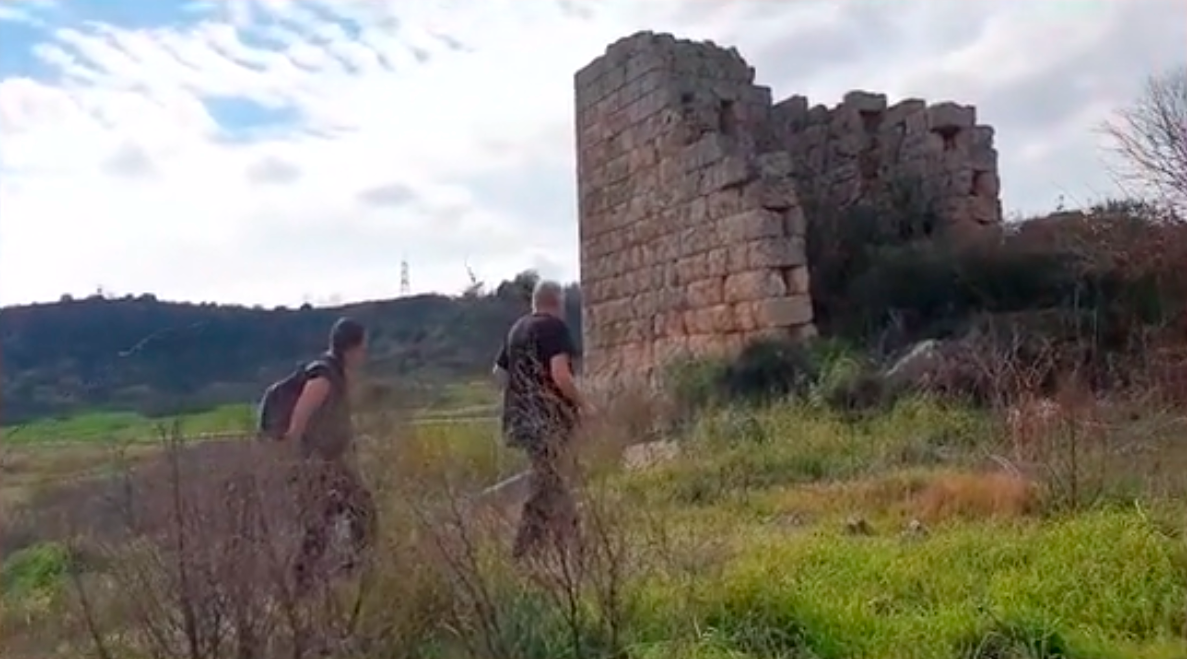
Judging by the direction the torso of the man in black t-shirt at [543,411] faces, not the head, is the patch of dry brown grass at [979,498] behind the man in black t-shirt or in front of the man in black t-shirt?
in front

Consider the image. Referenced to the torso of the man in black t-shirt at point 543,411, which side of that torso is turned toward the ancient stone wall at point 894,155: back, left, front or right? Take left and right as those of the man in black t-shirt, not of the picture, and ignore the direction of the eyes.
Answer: front

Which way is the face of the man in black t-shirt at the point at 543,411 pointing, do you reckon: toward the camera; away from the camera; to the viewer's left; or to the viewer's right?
away from the camera

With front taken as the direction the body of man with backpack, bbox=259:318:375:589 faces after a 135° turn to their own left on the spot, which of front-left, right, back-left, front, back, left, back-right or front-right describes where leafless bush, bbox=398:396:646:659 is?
back

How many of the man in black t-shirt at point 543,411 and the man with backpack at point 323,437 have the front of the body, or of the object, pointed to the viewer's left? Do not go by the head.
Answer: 0

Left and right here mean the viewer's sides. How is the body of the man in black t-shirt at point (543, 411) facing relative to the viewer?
facing away from the viewer and to the right of the viewer

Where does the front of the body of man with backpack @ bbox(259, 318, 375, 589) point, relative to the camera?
to the viewer's right

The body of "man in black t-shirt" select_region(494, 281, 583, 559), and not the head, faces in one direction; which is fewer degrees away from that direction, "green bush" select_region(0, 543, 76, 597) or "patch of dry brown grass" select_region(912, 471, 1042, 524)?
the patch of dry brown grass

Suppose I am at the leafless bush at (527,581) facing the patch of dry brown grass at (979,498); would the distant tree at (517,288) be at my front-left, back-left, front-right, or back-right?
front-left
